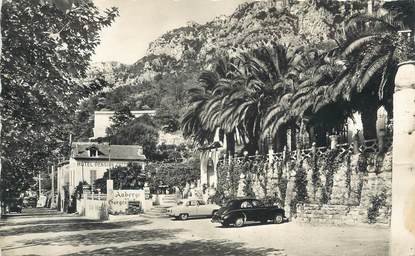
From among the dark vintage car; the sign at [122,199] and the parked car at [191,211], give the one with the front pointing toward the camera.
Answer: the sign

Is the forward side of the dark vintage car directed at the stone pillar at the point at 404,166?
no

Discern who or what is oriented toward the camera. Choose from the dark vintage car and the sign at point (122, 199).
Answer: the sign

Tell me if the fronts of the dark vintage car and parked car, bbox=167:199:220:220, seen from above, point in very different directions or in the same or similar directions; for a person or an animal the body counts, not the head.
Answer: same or similar directions

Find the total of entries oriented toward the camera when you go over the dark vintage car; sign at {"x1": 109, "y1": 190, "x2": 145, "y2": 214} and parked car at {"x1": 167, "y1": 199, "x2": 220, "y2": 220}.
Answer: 1

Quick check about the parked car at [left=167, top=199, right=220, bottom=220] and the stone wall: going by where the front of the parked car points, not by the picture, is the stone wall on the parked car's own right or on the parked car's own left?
on the parked car's own right

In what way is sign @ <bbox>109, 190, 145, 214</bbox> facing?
toward the camera

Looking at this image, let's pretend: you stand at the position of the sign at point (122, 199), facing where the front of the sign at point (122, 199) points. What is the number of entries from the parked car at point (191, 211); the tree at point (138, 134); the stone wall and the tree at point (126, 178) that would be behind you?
2
